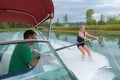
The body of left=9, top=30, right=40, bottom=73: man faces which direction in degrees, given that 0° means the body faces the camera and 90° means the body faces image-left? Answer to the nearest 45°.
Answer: approximately 270°
